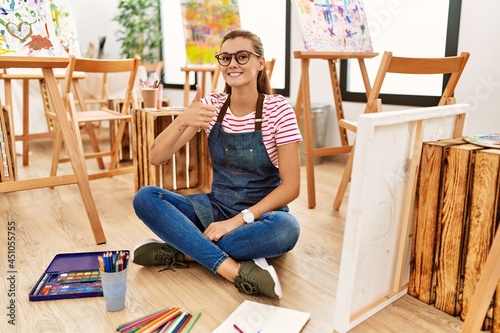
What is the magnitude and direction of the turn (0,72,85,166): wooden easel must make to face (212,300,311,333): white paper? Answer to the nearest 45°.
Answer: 0° — it already faces it

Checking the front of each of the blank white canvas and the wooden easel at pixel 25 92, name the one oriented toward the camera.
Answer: the wooden easel

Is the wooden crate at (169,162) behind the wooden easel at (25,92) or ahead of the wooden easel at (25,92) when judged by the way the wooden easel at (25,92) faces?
ahead

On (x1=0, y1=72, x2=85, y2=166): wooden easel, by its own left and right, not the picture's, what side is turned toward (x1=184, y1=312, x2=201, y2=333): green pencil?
front

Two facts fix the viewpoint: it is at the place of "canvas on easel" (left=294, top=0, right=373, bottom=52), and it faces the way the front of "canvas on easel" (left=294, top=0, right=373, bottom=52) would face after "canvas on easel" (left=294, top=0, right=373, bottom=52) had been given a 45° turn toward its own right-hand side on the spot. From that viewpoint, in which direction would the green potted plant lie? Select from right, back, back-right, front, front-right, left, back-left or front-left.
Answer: right

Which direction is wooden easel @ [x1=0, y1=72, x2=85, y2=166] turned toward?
toward the camera

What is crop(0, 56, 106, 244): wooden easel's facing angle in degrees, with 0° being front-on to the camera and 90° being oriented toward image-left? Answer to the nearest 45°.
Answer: approximately 315°

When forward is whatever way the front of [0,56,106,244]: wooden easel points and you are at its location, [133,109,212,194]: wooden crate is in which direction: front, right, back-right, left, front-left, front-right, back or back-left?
left

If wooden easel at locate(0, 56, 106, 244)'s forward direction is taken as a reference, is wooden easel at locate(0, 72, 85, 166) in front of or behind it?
behind

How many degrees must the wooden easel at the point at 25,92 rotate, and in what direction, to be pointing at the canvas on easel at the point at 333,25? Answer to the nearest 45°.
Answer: approximately 45° to its left

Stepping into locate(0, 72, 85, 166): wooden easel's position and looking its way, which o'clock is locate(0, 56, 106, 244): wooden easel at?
locate(0, 56, 106, 244): wooden easel is roughly at 12 o'clock from locate(0, 72, 85, 166): wooden easel.

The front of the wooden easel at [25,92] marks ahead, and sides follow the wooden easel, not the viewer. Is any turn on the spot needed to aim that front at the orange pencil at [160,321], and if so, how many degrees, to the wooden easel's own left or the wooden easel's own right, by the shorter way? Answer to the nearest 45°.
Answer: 0° — it already faces it
